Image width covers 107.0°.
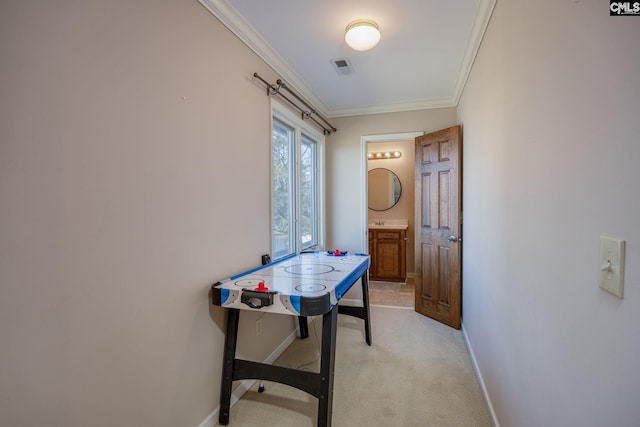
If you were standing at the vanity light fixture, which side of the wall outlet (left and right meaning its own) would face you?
left

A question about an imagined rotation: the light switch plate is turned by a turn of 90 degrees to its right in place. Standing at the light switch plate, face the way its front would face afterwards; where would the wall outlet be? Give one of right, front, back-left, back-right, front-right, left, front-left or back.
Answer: front-left

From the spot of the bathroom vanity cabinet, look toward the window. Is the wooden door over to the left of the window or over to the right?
left

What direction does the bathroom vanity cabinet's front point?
toward the camera

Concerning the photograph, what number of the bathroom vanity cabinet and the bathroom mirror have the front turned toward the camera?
2

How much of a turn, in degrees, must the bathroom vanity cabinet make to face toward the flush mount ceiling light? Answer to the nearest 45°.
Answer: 0° — it already faces it

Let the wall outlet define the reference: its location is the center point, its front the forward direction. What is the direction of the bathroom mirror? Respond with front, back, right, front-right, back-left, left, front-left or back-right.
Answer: left

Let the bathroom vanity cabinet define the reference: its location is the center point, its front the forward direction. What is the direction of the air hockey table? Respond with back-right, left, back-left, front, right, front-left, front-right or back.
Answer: front

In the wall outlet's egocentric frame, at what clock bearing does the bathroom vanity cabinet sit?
The bathroom vanity cabinet is roughly at 9 o'clock from the wall outlet.

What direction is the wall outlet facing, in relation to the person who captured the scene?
facing the viewer and to the right of the viewer

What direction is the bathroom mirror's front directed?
toward the camera

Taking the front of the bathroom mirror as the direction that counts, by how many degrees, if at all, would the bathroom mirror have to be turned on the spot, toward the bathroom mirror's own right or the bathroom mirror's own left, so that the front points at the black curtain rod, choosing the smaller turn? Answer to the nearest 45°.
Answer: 0° — it already faces it

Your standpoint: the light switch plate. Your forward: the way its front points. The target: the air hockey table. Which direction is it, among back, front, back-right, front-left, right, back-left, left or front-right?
front-right

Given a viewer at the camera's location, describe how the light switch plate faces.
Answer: facing the viewer and to the left of the viewer

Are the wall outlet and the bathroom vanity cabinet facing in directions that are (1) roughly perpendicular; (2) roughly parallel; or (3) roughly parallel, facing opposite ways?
roughly perpendicular

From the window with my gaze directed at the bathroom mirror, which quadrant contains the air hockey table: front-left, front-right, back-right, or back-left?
back-right
